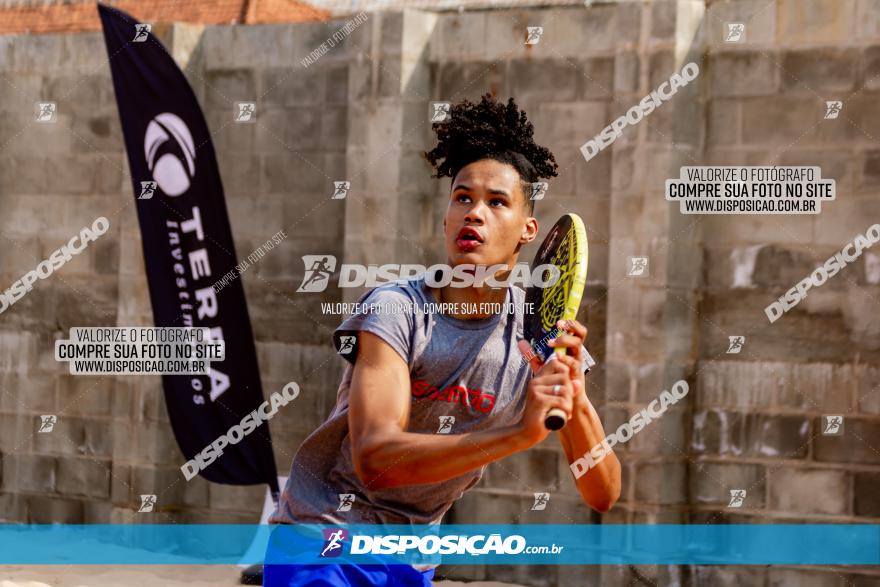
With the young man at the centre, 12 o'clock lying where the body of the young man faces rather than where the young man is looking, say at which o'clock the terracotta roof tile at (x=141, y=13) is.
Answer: The terracotta roof tile is roughly at 7 o'clock from the young man.
